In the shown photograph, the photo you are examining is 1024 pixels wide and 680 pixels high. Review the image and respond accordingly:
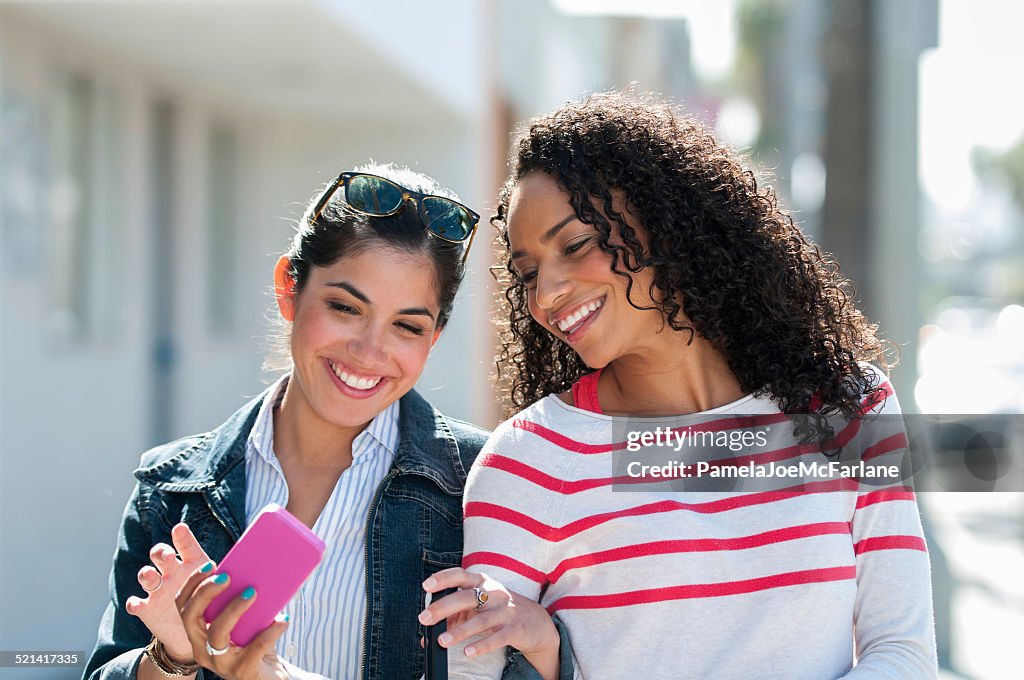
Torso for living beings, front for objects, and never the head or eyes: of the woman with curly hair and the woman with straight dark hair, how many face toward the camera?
2

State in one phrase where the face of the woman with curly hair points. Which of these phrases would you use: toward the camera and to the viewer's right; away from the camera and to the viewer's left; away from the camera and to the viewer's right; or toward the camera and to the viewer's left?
toward the camera and to the viewer's left

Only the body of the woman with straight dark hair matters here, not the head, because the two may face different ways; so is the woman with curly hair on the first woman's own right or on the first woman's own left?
on the first woman's own left

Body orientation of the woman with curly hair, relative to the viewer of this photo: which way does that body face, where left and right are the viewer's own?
facing the viewer

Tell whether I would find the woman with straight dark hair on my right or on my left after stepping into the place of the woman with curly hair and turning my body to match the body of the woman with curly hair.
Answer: on my right

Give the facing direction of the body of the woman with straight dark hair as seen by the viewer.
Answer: toward the camera
